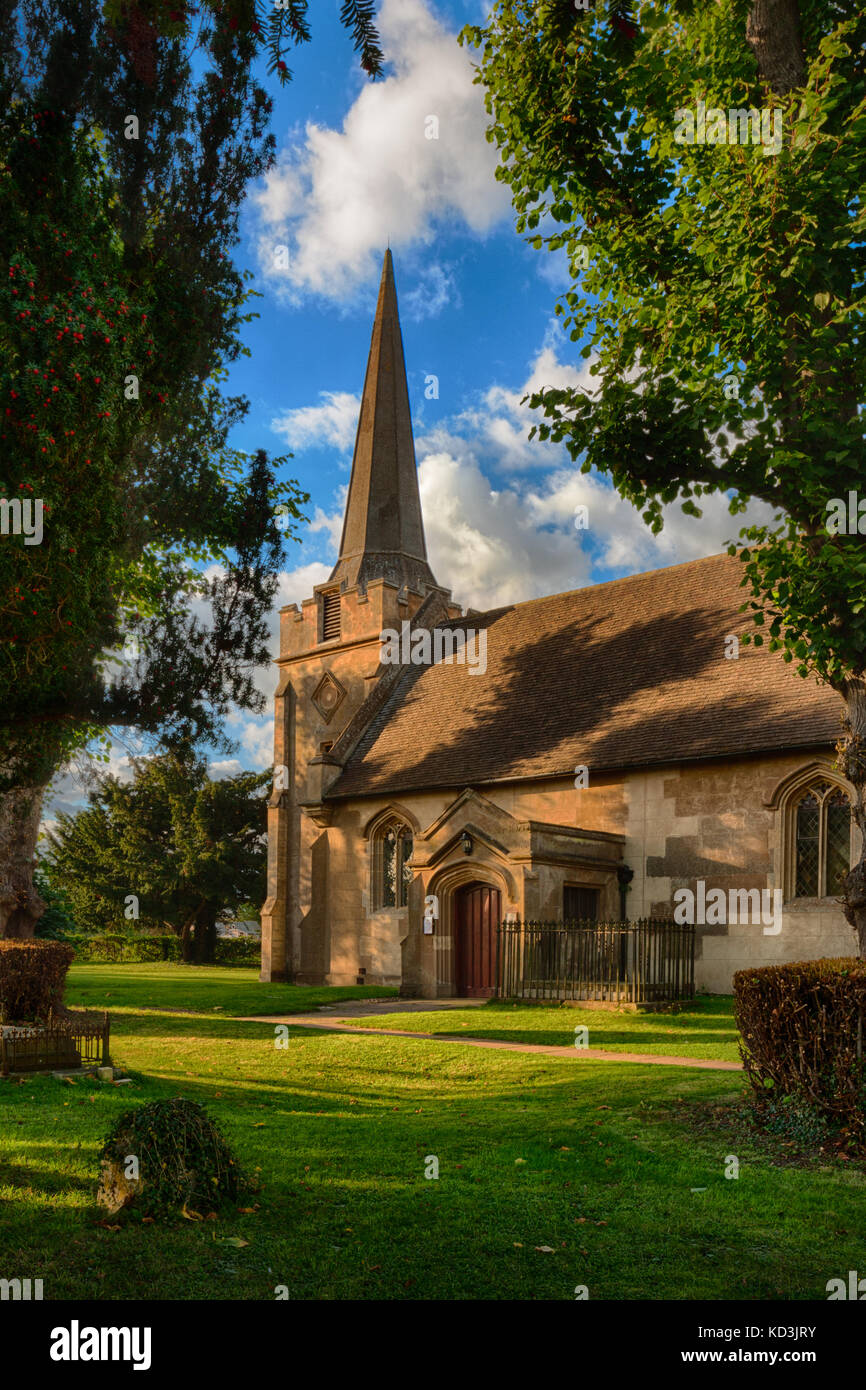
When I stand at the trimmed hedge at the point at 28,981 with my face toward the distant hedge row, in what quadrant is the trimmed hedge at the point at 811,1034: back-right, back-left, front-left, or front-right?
back-right

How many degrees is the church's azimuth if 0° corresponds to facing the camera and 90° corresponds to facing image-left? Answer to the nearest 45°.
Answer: approximately 45°

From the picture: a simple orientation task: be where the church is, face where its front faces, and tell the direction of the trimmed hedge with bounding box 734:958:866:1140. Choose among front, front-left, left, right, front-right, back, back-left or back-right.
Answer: front-left

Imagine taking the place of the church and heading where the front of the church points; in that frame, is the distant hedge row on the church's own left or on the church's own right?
on the church's own right
